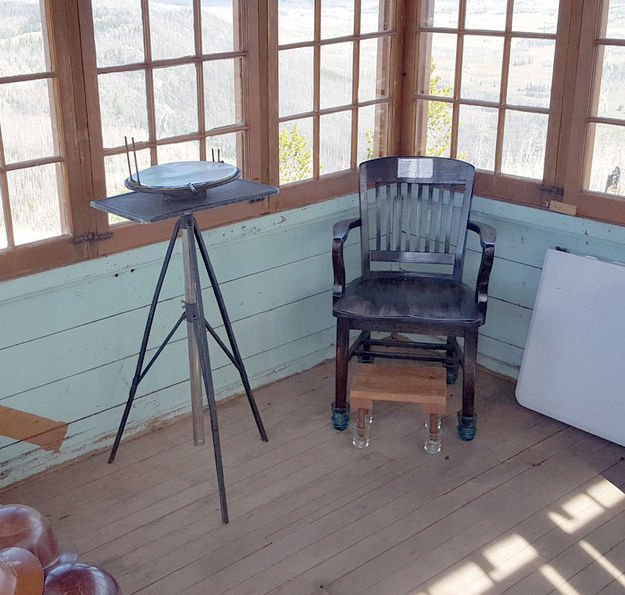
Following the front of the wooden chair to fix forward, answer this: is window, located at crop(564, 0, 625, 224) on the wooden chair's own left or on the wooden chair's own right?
on the wooden chair's own left

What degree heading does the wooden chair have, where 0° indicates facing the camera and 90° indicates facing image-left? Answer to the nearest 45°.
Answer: approximately 0°

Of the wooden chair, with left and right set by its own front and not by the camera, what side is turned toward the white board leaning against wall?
left

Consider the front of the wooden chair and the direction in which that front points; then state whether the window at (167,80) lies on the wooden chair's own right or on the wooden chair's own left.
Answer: on the wooden chair's own right

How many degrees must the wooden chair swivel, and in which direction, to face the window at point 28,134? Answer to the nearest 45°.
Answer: approximately 45° to its right

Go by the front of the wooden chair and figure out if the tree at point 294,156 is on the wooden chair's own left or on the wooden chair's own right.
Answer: on the wooden chair's own right

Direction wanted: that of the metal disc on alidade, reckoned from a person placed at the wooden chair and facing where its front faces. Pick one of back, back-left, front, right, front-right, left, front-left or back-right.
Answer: front-right
